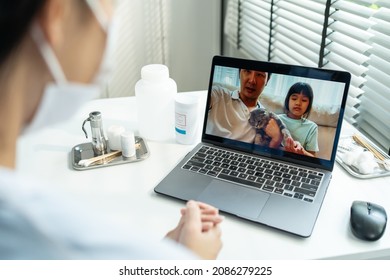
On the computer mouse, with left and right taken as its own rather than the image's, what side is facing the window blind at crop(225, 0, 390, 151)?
front

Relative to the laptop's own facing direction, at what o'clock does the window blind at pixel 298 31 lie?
The window blind is roughly at 5 o'clock from the laptop.

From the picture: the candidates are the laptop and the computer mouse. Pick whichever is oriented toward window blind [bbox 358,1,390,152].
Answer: the computer mouse

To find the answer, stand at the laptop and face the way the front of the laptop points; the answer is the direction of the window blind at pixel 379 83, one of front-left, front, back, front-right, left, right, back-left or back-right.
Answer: back

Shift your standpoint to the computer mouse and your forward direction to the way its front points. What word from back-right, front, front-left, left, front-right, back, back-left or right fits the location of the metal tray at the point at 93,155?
left

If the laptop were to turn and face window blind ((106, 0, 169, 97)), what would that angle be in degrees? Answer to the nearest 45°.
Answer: approximately 90° to its right

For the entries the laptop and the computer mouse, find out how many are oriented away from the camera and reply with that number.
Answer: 1

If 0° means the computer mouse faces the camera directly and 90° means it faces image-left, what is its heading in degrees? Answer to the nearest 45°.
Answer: approximately 180°

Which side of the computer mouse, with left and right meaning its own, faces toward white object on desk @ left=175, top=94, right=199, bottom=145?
left

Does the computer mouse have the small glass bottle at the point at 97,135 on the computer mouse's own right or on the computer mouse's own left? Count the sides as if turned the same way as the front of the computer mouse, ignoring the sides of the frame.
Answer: on the computer mouse's own left

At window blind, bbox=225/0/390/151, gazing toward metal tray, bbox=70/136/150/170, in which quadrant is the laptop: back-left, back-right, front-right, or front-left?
front-left

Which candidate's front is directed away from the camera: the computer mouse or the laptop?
the computer mouse
